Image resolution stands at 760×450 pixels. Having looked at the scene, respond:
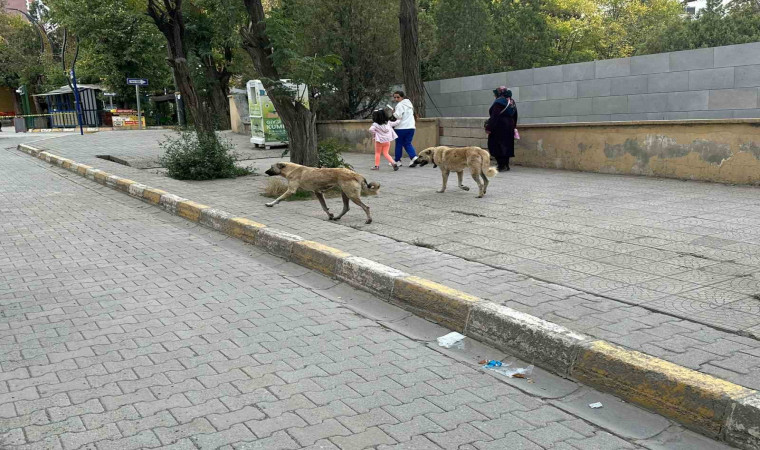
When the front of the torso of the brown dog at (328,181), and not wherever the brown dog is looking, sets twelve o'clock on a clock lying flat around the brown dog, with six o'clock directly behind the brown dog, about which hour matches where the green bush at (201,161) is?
The green bush is roughly at 2 o'clock from the brown dog.

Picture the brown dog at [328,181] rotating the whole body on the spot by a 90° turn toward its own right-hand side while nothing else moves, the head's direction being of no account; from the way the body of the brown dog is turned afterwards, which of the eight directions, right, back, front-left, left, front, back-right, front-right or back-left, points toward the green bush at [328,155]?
front

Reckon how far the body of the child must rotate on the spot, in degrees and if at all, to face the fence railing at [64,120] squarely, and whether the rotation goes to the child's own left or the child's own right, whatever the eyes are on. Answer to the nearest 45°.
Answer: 0° — they already face it

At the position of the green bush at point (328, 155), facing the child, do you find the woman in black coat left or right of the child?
right

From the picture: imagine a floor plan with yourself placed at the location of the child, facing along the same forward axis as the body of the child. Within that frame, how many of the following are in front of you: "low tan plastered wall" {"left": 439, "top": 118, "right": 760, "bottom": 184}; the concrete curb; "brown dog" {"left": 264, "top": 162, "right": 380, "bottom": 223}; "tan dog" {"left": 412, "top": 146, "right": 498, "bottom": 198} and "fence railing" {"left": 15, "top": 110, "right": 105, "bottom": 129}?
1

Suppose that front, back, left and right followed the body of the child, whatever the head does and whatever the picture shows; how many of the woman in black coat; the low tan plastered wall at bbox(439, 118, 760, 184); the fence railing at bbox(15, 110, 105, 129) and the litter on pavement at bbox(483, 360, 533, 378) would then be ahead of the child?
1

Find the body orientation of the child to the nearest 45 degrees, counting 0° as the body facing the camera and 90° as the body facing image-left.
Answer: approximately 135°

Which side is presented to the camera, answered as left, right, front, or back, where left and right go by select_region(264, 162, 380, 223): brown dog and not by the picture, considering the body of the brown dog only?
left

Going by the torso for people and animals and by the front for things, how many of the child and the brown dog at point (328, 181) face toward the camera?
0

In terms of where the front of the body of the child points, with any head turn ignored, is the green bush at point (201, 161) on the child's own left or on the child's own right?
on the child's own left

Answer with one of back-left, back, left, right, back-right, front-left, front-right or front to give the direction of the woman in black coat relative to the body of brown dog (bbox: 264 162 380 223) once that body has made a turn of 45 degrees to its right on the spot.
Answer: right
